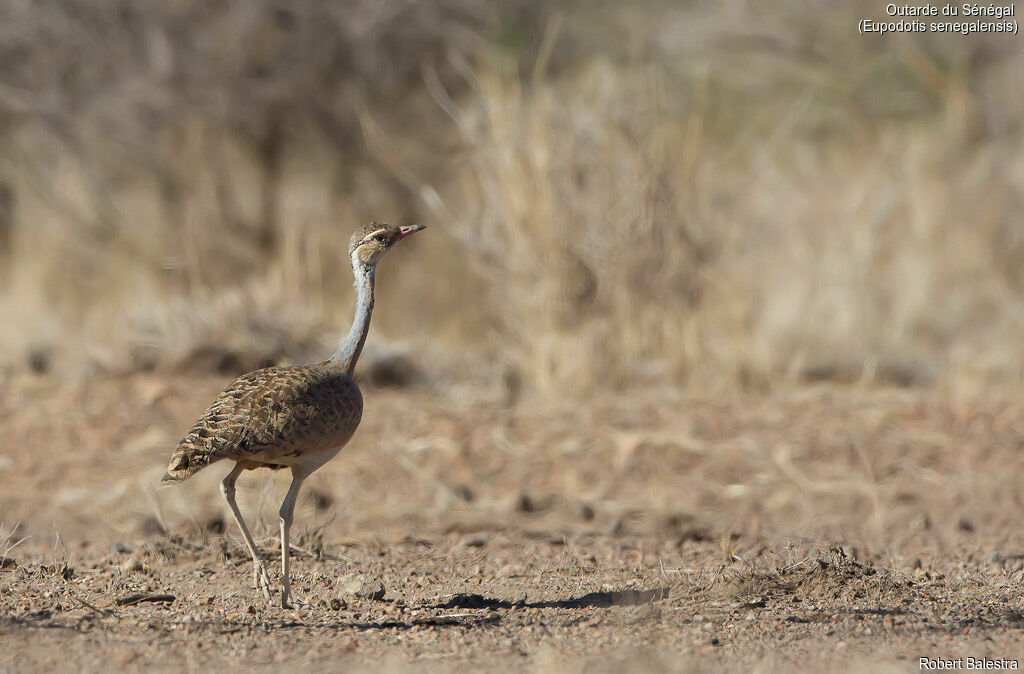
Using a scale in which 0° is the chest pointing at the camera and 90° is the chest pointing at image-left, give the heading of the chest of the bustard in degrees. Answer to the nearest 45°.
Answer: approximately 270°
